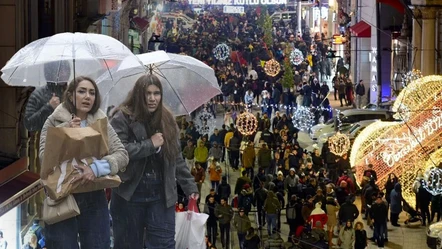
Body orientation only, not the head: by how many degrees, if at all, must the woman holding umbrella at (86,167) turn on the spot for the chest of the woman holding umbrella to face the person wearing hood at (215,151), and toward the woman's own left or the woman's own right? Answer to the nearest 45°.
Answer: approximately 180°

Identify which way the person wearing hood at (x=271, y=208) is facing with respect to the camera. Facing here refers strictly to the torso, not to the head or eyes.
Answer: away from the camera

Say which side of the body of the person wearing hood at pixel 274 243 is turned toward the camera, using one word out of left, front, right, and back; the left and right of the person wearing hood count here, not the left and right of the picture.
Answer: back

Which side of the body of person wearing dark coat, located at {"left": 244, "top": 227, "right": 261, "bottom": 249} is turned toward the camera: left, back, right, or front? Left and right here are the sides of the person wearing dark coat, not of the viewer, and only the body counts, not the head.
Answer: back

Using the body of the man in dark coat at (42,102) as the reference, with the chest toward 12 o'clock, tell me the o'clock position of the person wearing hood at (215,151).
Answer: The person wearing hood is roughly at 8 o'clock from the man in dark coat.

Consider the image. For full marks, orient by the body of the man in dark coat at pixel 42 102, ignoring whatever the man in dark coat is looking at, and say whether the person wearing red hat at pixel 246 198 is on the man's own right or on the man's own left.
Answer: on the man's own left

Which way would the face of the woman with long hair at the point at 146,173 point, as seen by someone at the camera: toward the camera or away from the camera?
toward the camera

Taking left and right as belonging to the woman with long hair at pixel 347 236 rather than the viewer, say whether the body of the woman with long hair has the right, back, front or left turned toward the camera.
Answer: front

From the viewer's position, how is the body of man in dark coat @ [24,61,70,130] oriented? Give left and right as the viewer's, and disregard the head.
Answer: facing the viewer and to the right of the viewer

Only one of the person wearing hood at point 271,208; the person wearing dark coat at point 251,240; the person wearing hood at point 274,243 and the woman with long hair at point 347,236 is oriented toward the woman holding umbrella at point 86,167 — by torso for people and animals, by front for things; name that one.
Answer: the woman with long hair

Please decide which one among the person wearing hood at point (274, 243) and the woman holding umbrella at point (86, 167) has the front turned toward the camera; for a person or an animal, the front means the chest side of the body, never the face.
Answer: the woman holding umbrella

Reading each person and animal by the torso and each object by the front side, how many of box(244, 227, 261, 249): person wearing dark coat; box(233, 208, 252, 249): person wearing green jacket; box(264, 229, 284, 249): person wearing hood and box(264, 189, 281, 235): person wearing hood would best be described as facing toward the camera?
1

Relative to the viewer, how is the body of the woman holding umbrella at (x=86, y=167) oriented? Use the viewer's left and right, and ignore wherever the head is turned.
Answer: facing the viewer
